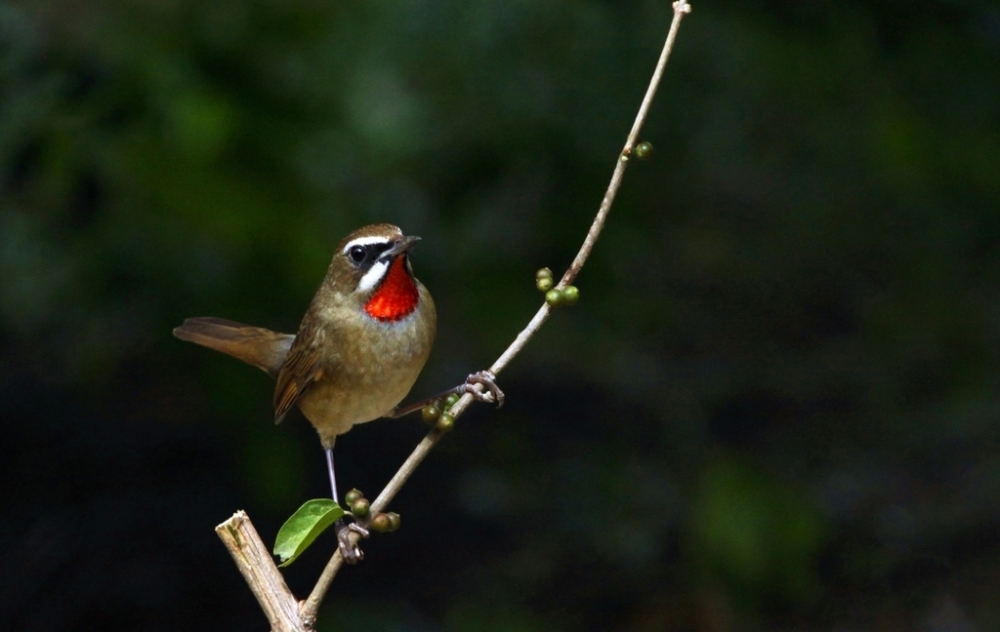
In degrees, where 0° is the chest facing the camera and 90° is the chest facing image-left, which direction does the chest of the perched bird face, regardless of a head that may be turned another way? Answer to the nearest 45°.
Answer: approximately 315°
